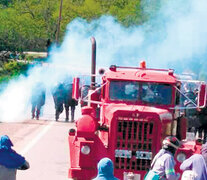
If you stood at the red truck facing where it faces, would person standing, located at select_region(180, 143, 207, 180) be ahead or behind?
ahead

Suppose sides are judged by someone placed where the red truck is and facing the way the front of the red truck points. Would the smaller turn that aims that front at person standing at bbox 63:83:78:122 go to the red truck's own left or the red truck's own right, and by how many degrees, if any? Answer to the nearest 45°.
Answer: approximately 180°

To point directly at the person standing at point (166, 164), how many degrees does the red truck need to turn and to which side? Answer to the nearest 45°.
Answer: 0° — it already faces them

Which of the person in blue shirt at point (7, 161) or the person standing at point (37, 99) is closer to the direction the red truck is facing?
the person in blue shirt

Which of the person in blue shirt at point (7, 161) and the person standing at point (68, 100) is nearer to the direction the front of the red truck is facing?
the person in blue shirt

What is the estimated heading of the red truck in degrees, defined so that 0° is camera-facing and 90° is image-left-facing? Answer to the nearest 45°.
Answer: approximately 0°

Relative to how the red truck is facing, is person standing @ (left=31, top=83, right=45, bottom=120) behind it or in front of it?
behind
